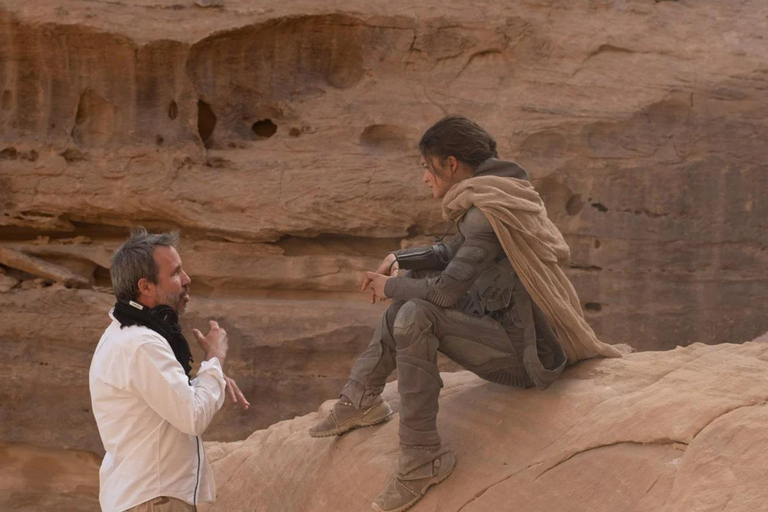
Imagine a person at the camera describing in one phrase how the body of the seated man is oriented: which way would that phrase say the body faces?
to the viewer's left

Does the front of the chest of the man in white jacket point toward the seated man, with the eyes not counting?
yes

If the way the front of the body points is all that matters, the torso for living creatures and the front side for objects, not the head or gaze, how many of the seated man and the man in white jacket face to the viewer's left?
1

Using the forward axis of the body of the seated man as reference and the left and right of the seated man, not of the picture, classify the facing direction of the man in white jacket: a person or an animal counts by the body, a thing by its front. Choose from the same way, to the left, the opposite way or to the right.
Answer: the opposite way

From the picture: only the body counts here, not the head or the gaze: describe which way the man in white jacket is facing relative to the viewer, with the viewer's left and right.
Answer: facing to the right of the viewer

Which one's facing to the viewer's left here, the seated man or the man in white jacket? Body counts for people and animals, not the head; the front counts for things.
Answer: the seated man

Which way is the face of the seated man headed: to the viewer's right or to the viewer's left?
to the viewer's left

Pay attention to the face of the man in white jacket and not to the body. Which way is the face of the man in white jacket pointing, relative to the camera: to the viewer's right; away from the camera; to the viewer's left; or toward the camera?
to the viewer's right

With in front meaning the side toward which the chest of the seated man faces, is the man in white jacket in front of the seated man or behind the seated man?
in front
